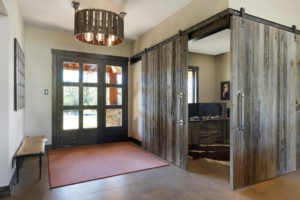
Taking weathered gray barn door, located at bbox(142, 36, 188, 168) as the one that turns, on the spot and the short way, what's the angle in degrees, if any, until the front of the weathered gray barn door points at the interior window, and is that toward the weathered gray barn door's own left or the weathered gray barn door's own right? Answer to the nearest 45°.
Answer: approximately 135° to the weathered gray barn door's own right

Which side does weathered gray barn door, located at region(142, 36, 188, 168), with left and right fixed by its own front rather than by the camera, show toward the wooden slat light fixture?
front

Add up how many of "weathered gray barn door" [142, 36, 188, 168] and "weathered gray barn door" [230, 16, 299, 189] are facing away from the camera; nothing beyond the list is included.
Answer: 0

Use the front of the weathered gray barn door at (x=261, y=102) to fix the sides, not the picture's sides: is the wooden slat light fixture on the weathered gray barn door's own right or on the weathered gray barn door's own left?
on the weathered gray barn door's own right

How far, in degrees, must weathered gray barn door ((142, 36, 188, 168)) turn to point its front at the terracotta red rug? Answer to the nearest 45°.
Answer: approximately 45° to its right

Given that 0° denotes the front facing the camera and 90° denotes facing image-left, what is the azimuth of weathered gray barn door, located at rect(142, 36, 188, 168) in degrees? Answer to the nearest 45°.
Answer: approximately 45°

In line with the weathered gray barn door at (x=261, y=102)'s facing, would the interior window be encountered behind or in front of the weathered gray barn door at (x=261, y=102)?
behind
